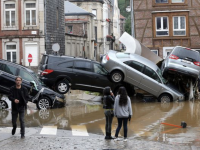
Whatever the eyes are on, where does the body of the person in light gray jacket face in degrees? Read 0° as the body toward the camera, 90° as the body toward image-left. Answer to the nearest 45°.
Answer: approximately 180°

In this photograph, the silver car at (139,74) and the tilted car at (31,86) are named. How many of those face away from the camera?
0

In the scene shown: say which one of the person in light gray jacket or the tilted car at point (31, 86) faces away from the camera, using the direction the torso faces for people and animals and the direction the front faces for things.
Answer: the person in light gray jacket

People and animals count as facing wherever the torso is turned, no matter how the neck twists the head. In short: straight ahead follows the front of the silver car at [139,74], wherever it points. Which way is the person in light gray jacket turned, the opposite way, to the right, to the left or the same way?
to the left

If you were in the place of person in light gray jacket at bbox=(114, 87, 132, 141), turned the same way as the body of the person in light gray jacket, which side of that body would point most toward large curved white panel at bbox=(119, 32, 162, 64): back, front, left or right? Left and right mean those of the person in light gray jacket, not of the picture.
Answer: front

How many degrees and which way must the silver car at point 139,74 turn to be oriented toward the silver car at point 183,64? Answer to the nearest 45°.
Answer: approximately 45° to its left

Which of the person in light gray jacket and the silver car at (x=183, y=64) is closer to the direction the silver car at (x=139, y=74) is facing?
the silver car

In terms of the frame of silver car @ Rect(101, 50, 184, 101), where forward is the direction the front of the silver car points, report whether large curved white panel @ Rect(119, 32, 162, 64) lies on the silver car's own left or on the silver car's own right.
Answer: on the silver car's own left

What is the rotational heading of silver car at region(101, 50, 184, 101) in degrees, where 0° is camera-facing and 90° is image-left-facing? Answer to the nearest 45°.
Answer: approximately 270°

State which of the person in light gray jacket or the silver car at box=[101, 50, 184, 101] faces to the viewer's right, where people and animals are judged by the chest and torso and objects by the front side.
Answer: the silver car

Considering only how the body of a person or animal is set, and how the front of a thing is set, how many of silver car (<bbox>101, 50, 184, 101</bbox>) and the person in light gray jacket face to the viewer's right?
1

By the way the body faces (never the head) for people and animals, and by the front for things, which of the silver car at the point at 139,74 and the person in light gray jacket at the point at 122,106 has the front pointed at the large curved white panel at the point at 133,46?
the person in light gray jacket

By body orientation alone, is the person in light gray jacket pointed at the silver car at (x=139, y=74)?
yes

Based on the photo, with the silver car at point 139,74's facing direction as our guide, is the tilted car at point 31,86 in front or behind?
behind

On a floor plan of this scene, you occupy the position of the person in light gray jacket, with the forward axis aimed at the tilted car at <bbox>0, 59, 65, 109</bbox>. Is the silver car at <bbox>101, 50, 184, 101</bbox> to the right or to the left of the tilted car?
right
